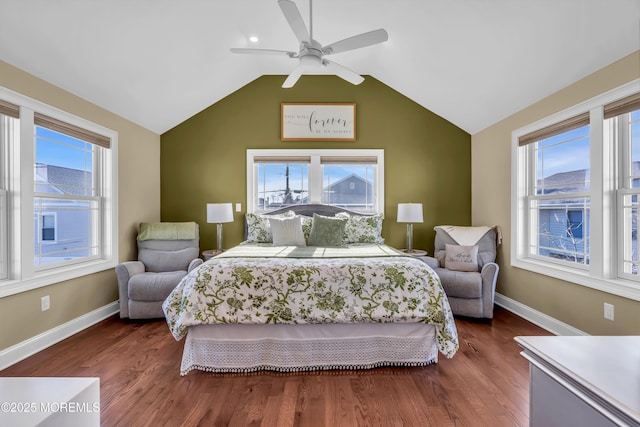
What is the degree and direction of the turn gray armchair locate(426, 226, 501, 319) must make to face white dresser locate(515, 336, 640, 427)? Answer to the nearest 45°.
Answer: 0° — it already faces it

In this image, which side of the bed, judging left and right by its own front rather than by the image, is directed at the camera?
front

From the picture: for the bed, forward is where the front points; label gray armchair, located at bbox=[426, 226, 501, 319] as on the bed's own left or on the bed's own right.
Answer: on the bed's own left

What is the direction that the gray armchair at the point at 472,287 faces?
toward the camera

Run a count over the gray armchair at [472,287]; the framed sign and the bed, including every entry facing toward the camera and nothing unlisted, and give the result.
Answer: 3

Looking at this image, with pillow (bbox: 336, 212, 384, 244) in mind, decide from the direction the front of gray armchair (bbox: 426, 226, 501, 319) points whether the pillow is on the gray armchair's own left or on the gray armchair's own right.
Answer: on the gray armchair's own right

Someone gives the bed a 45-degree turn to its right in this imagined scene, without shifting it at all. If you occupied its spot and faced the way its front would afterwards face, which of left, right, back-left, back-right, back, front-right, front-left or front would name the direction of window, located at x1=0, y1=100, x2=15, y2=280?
front-right

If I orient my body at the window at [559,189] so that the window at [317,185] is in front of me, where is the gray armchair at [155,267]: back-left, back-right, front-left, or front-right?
front-left

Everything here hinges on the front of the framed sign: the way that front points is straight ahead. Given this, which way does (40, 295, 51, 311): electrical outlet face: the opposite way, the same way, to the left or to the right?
to the left

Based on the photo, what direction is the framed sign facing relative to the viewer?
toward the camera

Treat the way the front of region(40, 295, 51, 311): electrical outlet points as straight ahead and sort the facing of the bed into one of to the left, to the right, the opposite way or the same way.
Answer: to the right

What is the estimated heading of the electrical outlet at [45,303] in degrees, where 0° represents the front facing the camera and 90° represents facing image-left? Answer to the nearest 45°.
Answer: approximately 315°
